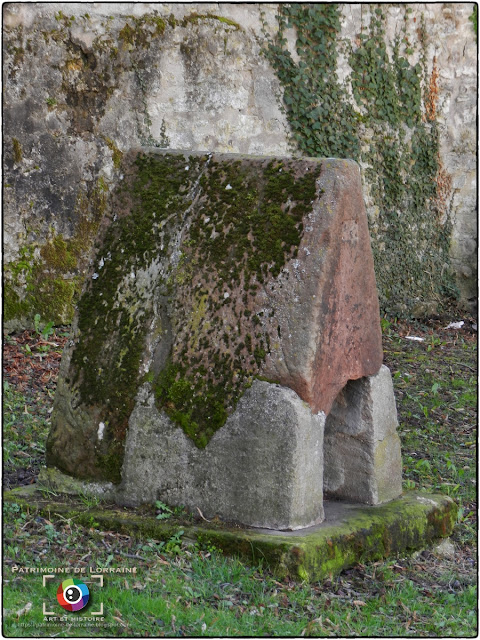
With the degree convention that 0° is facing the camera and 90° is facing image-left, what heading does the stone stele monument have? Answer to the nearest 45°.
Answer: approximately 315°

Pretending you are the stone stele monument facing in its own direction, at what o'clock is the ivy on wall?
The ivy on wall is roughly at 8 o'clock from the stone stele monument.
